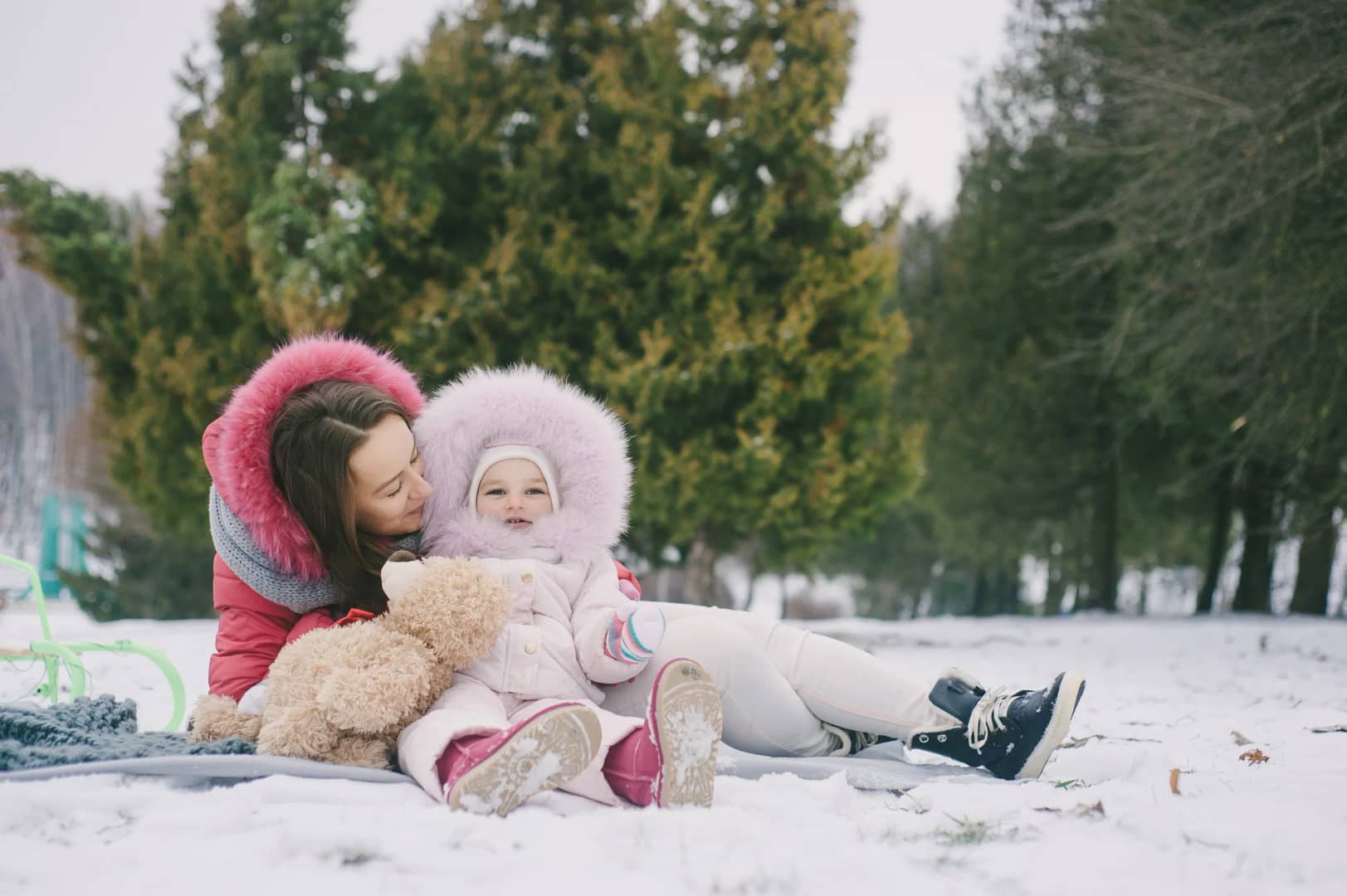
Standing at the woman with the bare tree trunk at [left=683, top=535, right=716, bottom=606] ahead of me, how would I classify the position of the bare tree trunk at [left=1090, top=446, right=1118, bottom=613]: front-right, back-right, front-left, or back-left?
front-right

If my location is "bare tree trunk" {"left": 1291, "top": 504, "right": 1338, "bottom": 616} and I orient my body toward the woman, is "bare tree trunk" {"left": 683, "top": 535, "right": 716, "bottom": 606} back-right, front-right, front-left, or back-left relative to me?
front-right

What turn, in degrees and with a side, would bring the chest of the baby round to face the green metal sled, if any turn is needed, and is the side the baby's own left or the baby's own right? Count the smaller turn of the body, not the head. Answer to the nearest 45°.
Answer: approximately 135° to the baby's own right

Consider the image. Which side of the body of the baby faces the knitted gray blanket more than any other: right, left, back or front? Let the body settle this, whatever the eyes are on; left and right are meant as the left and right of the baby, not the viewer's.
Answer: right

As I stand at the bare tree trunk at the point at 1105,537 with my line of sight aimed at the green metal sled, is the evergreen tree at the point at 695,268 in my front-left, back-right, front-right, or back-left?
front-right

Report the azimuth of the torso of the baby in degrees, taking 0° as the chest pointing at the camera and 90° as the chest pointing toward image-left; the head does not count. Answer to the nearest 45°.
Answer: approximately 0°

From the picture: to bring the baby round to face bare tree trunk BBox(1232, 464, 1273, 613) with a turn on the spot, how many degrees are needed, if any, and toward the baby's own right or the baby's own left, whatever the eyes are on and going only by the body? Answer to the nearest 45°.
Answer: approximately 135° to the baby's own left

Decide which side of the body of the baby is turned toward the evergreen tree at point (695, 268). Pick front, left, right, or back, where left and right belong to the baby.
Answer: back

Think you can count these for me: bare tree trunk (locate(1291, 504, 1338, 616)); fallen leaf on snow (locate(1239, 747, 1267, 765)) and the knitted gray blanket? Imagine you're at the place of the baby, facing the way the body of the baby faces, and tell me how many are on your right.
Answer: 1
